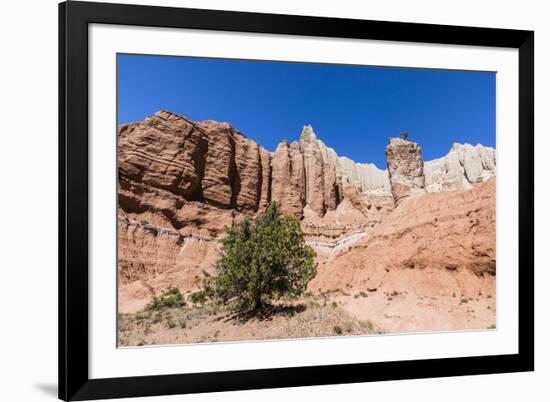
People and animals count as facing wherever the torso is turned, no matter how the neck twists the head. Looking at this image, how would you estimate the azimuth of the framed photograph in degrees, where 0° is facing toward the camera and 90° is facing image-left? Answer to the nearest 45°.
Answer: approximately 315°
